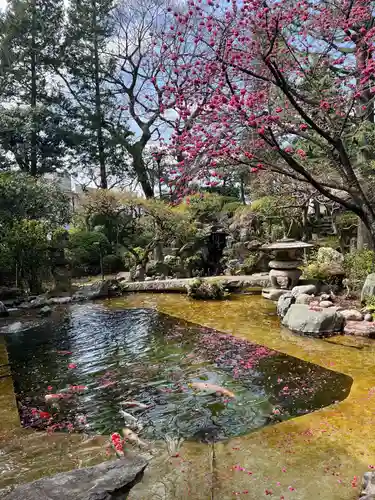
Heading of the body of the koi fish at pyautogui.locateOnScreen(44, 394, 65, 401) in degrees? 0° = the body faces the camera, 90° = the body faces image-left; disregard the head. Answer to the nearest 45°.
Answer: approximately 90°

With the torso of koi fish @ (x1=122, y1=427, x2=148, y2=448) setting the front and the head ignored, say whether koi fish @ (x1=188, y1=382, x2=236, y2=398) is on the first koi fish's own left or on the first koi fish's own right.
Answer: on the first koi fish's own right
